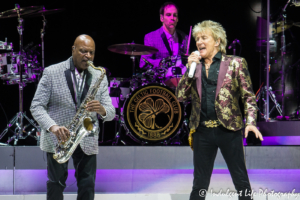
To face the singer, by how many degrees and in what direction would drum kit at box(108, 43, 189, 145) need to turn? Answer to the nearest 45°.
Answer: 0° — it already faces them

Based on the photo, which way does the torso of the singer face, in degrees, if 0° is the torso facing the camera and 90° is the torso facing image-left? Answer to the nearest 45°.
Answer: approximately 45°

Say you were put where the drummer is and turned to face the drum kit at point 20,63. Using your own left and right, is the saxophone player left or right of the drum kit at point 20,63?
left

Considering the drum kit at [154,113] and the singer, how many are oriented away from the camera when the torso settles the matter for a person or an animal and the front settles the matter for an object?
0

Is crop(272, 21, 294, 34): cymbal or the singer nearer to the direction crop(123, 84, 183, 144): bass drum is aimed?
the singer

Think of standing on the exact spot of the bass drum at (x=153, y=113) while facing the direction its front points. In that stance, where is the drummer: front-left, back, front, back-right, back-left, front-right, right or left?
back

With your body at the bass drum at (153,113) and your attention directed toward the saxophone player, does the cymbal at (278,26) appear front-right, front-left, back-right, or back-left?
back-left

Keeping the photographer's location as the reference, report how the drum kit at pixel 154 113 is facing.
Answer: facing the viewer

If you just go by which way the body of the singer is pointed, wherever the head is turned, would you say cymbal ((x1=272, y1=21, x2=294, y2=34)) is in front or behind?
behind

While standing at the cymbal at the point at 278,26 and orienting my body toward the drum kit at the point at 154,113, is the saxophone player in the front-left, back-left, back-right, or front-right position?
front-left

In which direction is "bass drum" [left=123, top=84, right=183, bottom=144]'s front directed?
toward the camera

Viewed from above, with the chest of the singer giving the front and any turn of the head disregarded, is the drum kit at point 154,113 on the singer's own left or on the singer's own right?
on the singer's own right

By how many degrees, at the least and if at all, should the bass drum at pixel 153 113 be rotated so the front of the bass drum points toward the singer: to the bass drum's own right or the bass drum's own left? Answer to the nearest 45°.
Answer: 0° — it already faces them

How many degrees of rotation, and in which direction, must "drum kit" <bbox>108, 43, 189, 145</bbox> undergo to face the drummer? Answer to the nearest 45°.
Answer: approximately 180°

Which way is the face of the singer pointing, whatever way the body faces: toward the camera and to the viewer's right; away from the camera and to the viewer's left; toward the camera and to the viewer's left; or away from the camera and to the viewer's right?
toward the camera and to the viewer's left

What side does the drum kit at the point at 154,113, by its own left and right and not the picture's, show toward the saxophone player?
front

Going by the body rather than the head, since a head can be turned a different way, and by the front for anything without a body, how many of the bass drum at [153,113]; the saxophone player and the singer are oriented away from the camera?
0
